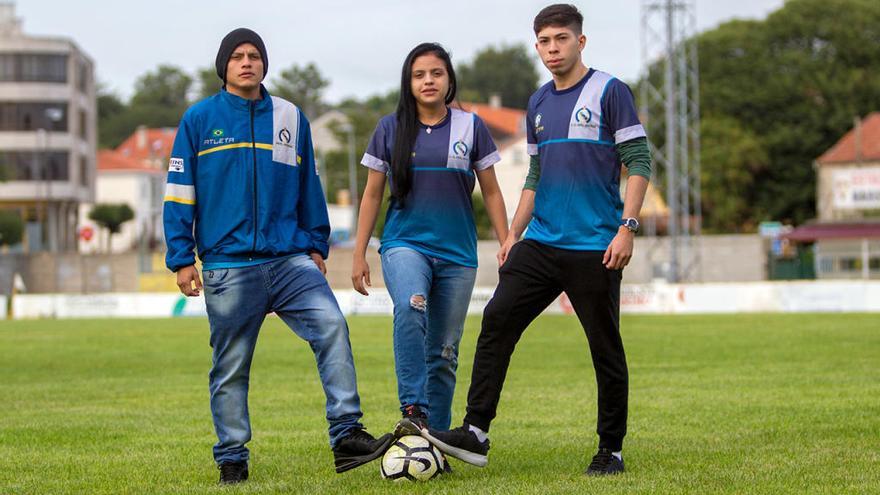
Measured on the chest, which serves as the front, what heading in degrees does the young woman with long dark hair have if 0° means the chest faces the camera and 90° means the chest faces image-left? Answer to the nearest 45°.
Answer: approximately 0°

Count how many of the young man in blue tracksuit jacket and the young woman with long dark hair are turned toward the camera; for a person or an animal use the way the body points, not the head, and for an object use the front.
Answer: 2

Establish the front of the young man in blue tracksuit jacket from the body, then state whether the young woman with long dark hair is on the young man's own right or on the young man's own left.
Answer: on the young man's own left

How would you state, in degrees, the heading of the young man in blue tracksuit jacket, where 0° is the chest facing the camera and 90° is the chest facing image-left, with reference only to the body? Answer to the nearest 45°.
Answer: approximately 0°
